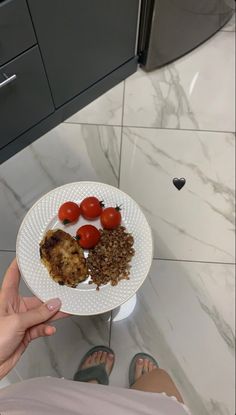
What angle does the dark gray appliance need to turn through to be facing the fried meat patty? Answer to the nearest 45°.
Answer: approximately 45° to its right

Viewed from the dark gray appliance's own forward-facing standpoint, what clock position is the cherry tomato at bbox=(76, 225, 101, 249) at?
The cherry tomato is roughly at 2 o'clock from the dark gray appliance.

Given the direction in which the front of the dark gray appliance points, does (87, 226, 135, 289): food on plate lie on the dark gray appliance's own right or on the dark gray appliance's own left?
on the dark gray appliance's own right

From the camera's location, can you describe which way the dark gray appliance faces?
facing the viewer and to the right of the viewer

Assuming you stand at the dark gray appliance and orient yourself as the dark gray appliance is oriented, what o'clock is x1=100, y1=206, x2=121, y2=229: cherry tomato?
The cherry tomato is roughly at 2 o'clock from the dark gray appliance.

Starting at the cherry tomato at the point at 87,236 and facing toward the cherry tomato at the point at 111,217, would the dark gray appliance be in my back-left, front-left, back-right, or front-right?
front-left

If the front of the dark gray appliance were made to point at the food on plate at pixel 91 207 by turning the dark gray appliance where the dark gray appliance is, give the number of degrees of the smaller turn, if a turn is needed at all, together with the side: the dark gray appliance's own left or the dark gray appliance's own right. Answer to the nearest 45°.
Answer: approximately 45° to the dark gray appliance's own right

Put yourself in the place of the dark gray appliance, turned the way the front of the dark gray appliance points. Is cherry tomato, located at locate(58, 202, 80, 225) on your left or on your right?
on your right
